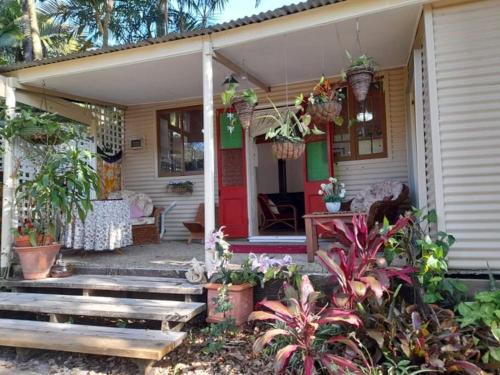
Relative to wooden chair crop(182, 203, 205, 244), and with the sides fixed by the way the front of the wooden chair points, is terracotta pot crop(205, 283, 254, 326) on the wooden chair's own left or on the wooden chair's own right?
on the wooden chair's own left

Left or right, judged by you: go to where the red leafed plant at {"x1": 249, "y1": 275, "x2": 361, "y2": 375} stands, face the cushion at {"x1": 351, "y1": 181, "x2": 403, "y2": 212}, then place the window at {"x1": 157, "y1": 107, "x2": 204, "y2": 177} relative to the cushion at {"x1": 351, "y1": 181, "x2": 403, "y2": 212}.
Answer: left

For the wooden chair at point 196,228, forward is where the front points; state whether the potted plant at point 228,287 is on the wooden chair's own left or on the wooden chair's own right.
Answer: on the wooden chair's own left

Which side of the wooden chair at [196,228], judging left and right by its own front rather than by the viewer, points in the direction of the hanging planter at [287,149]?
left
